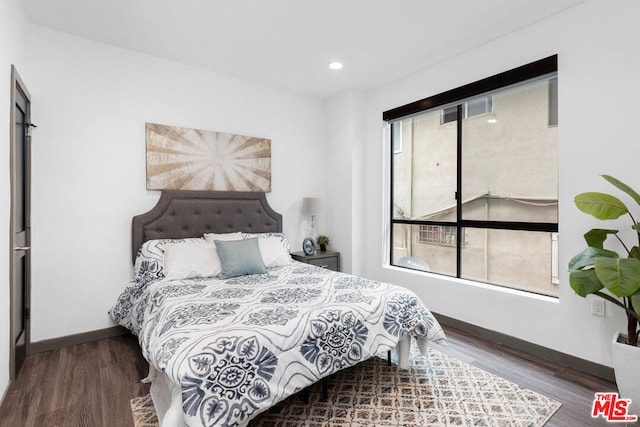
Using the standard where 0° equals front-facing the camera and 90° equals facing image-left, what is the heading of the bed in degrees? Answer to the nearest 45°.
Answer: approximately 315°

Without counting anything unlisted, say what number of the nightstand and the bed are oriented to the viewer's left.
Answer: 0

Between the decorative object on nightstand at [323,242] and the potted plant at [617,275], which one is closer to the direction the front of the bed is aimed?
the potted plant

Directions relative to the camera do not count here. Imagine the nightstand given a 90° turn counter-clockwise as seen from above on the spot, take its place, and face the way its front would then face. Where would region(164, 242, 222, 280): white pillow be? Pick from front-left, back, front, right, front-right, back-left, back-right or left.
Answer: back

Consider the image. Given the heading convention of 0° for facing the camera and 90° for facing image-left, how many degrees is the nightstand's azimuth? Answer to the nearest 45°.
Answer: approximately 315°

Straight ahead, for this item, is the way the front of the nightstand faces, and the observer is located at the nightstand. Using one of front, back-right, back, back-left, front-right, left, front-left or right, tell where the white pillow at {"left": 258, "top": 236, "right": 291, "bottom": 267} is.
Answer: right
